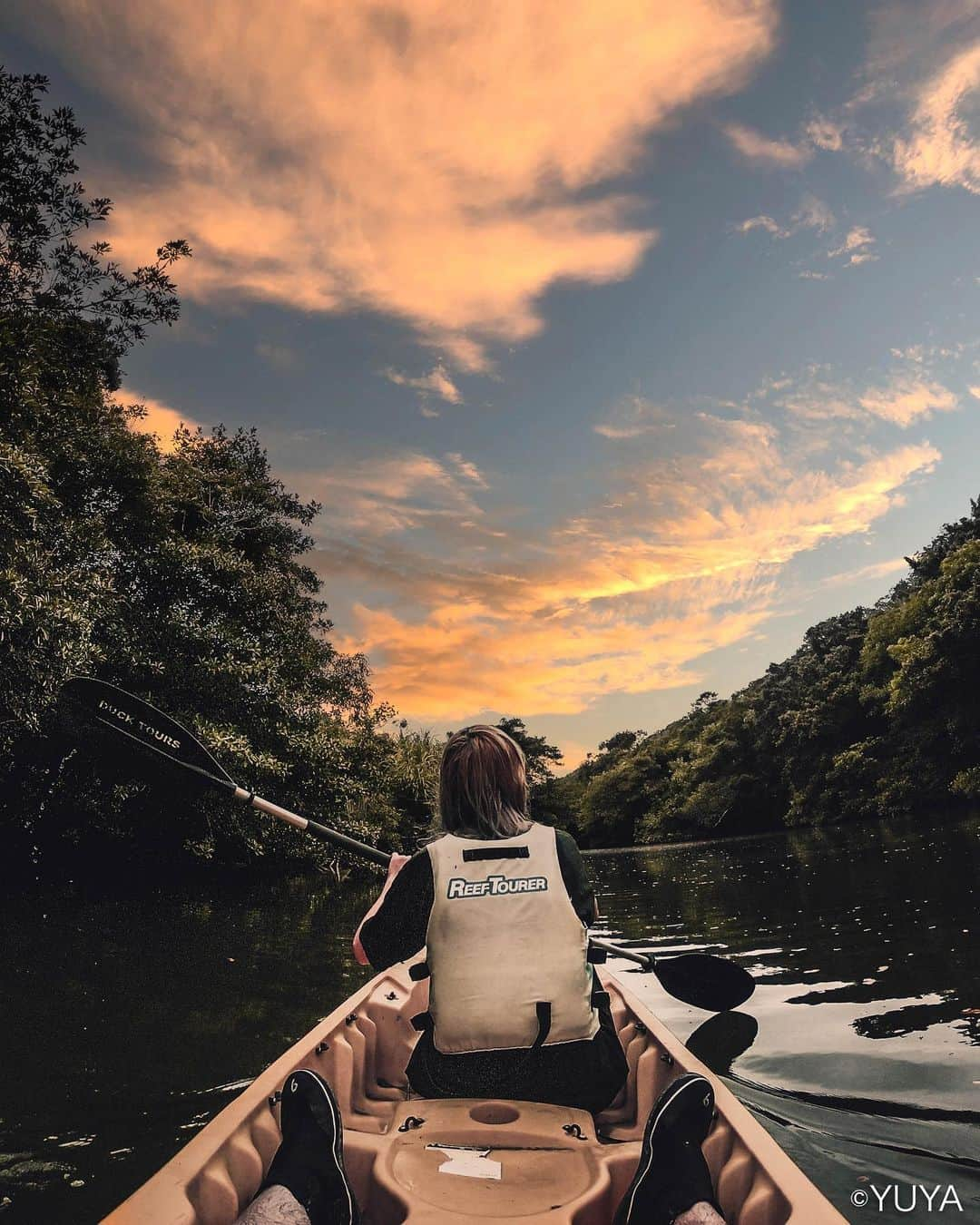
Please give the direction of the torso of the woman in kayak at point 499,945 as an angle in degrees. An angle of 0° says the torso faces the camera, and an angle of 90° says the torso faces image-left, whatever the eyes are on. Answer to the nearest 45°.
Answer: approximately 180°

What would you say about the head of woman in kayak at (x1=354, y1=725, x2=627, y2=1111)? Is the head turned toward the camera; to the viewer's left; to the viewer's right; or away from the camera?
away from the camera

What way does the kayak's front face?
away from the camera
